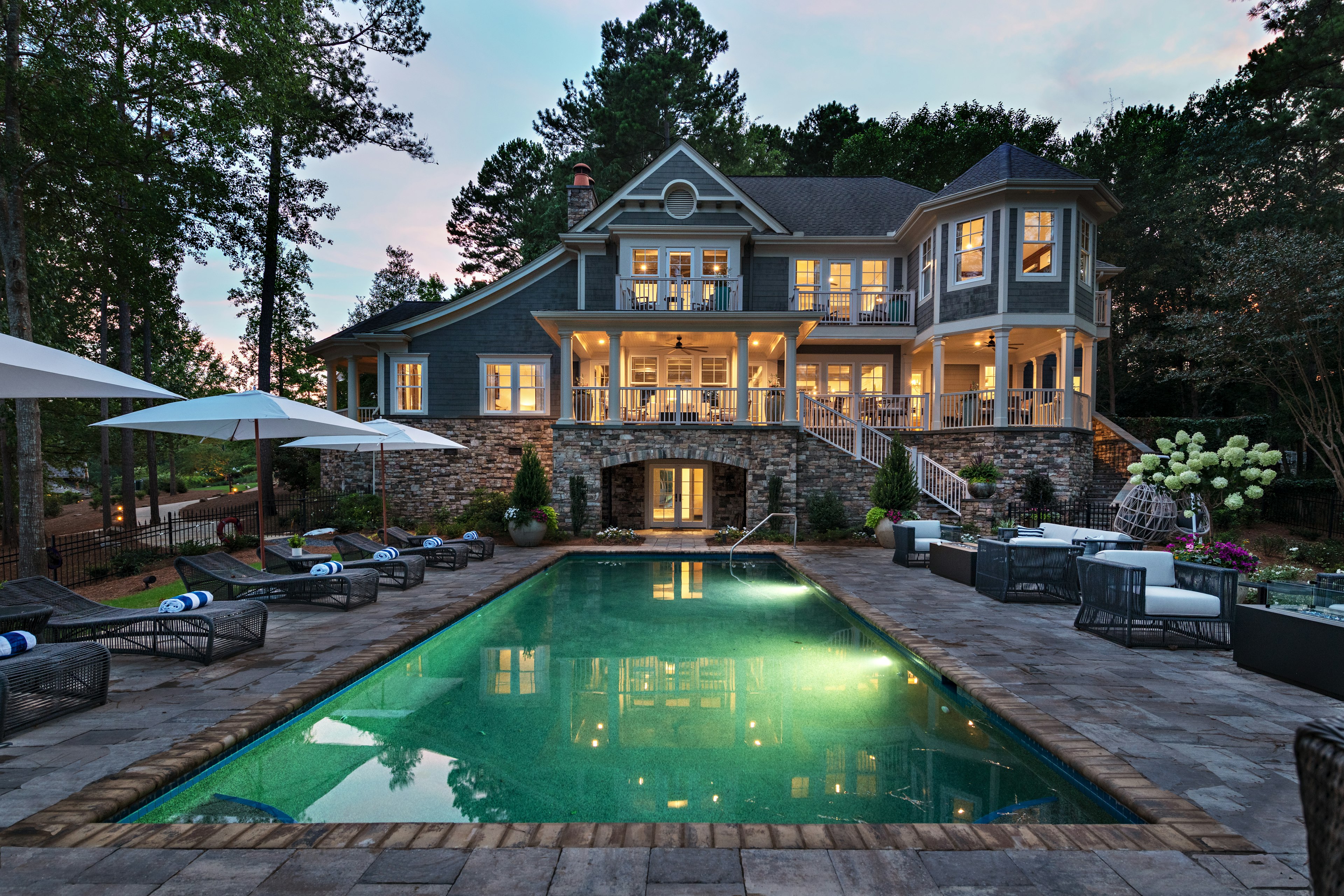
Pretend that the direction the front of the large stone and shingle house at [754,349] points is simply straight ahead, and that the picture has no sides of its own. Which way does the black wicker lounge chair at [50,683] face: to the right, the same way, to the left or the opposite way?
to the left

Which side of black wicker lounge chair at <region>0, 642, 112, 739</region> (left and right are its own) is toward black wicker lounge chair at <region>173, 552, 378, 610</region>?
left

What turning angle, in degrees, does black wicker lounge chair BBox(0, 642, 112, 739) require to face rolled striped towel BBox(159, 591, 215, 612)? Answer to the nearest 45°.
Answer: approximately 90° to its left

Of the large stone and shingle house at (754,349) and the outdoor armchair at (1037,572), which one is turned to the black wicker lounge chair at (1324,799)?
the large stone and shingle house

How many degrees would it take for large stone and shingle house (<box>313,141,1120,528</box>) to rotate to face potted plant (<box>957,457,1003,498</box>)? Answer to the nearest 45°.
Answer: approximately 45° to its left

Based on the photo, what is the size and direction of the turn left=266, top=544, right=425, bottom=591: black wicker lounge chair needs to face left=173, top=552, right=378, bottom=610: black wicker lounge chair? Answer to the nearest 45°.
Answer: approximately 90° to its right

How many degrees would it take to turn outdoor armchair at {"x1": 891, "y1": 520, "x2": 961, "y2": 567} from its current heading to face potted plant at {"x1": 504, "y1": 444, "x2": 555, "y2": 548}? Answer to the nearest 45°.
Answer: approximately 135° to its right

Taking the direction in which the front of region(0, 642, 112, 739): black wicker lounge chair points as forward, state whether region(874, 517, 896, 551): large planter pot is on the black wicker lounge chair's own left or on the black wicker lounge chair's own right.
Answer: on the black wicker lounge chair's own left

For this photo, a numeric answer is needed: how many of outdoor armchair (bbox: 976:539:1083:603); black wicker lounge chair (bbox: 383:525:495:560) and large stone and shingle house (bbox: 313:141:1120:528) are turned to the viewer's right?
1

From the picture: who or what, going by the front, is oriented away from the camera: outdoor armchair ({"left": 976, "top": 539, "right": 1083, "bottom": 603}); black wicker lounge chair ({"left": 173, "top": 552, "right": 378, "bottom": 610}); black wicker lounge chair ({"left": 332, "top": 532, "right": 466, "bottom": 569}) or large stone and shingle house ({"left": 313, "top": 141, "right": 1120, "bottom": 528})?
the outdoor armchair
